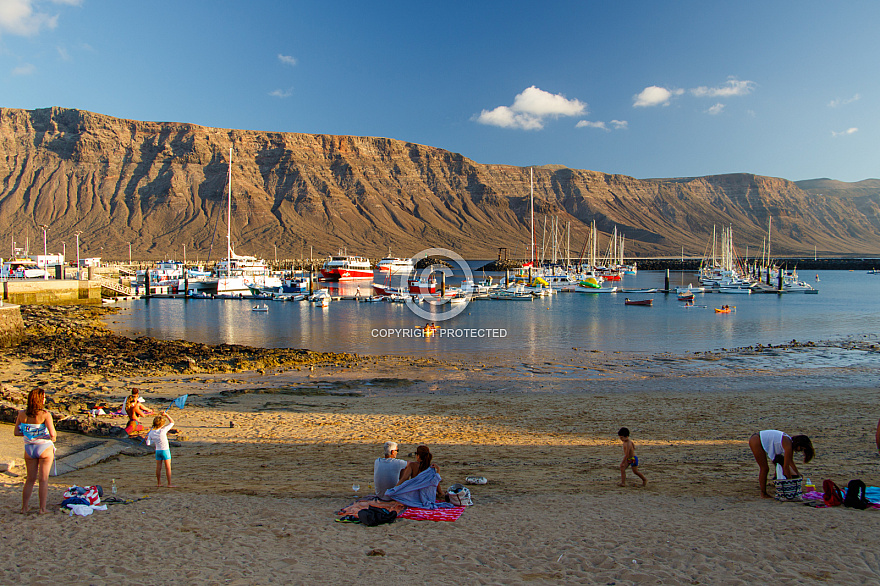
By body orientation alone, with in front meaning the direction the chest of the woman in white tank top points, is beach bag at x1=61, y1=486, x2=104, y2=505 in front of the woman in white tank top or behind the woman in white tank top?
behind

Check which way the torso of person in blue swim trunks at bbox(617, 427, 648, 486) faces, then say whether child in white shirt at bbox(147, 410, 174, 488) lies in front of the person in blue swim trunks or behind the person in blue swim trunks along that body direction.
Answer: in front

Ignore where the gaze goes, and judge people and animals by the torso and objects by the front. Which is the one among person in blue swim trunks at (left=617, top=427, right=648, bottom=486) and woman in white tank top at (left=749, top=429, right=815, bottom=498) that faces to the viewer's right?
the woman in white tank top

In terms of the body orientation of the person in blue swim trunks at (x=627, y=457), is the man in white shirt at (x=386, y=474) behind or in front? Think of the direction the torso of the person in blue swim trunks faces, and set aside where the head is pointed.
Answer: in front

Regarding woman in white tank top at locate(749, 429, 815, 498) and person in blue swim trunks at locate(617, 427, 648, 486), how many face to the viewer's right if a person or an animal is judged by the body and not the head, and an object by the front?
1

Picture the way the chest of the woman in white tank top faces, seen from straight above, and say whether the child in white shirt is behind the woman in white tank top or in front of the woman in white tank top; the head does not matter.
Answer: behind

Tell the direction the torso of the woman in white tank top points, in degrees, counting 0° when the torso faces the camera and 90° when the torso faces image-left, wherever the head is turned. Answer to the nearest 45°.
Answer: approximately 270°
